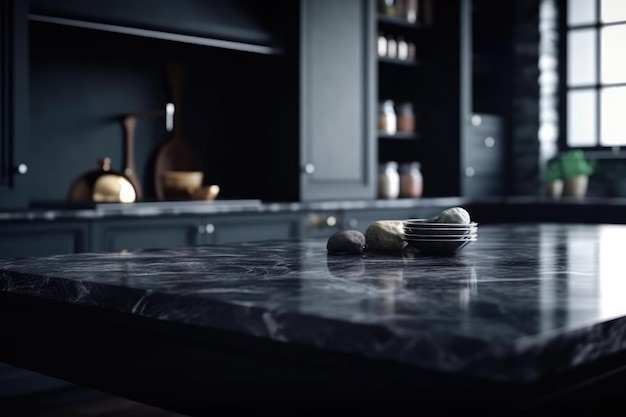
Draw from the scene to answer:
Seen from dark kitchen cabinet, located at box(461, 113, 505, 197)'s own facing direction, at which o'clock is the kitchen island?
The kitchen island is roughly at 12 o'clock from the dark kitchen cabinet.

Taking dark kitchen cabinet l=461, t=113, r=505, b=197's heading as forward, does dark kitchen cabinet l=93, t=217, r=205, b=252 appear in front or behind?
in front

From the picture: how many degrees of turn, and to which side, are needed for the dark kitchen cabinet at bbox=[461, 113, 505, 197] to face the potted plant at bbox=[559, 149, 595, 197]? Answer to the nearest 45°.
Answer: approximately 90° to its left

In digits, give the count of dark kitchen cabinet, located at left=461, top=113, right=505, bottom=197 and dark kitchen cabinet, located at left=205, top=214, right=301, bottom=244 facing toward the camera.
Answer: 2

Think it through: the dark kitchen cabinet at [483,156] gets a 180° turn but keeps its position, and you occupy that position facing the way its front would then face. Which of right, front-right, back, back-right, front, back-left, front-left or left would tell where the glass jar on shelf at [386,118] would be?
back-left

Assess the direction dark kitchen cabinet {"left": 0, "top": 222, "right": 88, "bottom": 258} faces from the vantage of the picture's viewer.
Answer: facing the viewer and to the right of the viewer

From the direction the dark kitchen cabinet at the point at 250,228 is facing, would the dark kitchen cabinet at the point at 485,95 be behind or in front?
behind

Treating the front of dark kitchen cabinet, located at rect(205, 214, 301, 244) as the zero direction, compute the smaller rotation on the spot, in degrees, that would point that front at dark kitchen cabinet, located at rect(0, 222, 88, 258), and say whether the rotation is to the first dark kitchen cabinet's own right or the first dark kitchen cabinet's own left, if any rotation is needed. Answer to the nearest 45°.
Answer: approximately 45° to the first dark kitchen cabinet's own right

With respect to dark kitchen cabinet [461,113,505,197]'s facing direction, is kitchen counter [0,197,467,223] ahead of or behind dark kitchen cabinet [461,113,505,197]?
ahead

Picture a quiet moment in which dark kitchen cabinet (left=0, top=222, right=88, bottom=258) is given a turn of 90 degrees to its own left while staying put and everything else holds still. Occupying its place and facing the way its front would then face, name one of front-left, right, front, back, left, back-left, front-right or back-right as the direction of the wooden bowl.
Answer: front

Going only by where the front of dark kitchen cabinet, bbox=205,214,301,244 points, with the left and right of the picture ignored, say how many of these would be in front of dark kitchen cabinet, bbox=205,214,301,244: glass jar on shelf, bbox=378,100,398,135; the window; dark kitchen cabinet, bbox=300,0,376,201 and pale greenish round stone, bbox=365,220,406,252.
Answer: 1
